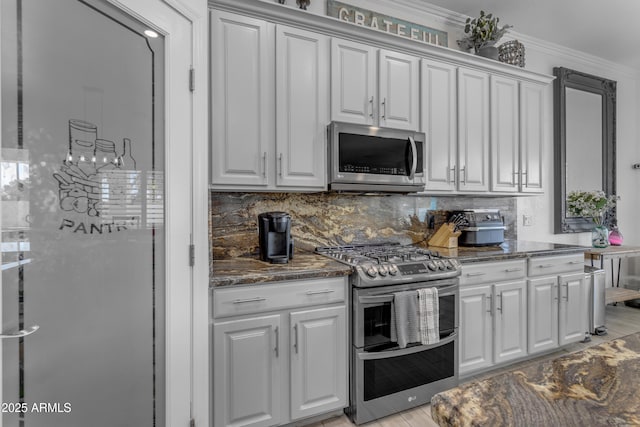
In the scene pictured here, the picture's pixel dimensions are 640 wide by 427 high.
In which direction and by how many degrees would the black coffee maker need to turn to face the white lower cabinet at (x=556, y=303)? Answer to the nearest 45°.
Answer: approximately 45° to its left

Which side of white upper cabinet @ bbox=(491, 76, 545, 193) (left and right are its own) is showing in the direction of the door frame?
right

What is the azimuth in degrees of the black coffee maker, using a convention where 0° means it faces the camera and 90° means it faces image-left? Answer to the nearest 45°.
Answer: approximately 315°

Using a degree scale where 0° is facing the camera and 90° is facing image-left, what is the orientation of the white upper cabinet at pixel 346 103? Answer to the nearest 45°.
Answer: approximately 315°

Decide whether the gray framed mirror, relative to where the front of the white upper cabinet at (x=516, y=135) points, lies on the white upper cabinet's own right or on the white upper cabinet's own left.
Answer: on the white upper cabinet's own left

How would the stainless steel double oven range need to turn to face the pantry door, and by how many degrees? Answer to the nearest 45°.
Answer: approximately 90° to its right

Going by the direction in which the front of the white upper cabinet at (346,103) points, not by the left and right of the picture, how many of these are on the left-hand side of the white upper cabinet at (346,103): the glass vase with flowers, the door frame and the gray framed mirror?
2

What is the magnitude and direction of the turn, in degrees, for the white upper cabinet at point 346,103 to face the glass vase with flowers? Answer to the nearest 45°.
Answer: approximately 90° to its left

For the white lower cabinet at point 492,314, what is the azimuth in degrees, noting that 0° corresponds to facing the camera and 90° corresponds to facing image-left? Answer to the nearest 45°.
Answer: approximately 315°

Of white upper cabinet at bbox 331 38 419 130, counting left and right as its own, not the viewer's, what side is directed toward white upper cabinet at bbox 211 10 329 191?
right

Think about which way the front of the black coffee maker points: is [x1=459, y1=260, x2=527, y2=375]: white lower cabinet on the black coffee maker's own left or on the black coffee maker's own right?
on the black coffee maker's own left

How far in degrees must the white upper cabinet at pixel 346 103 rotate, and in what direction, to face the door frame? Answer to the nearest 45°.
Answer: approximately 90° to its right
